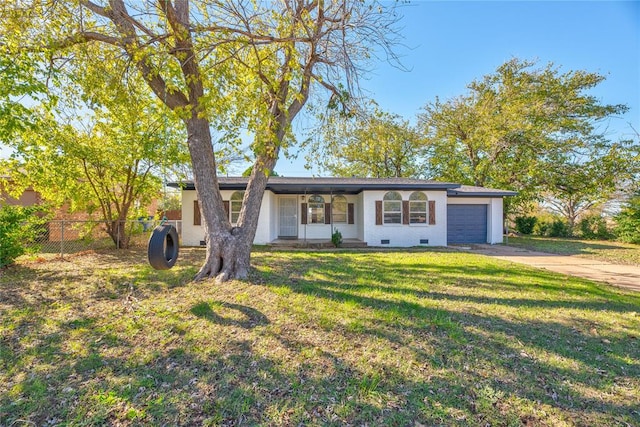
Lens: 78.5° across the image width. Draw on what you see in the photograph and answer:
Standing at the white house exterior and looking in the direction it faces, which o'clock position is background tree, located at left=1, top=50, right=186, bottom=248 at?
The background tree is roughly at 2 o'clock from the white house exterior.

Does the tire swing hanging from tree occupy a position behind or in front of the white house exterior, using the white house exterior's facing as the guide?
in front

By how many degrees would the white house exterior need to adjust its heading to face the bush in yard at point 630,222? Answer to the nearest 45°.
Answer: approximately 90° to its left

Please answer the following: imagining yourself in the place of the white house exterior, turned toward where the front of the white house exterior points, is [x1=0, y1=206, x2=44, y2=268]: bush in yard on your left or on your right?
on your right

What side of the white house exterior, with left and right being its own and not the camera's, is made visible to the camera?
front

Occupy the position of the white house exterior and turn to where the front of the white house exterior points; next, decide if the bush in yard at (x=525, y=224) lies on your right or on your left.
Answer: on your left

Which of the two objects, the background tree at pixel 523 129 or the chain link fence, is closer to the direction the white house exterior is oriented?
the chain link fence

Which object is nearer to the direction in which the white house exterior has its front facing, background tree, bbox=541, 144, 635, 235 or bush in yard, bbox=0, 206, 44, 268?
the bush in yard

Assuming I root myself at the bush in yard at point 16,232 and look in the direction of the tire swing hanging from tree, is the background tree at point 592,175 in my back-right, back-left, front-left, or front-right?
front-left
